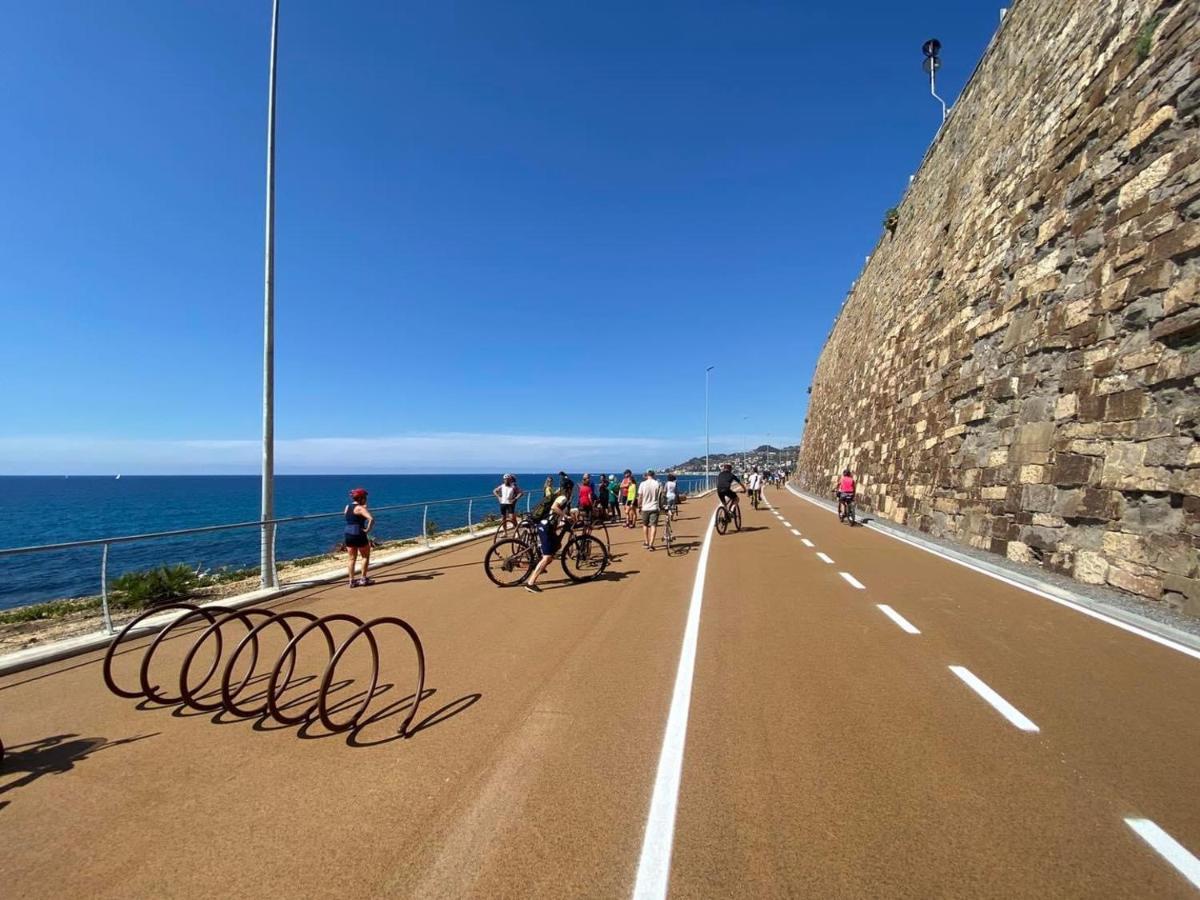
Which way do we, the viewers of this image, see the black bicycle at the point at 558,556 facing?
facing to the right of the viewer

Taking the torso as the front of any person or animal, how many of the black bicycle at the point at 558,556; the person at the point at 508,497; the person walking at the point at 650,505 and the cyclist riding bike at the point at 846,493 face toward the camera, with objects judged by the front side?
1

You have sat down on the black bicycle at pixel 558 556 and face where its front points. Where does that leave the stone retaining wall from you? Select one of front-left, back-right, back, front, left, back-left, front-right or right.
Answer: front

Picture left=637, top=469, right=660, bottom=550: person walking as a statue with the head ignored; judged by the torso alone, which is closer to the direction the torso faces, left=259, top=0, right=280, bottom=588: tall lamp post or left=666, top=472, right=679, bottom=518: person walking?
the person walking

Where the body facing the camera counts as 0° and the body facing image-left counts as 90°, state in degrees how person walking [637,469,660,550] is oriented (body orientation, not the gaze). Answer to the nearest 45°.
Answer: approximately 180°

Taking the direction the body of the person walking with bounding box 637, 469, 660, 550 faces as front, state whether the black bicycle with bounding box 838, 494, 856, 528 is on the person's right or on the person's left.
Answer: on the person's right

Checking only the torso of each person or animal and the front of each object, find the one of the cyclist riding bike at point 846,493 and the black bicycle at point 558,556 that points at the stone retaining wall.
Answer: the black bicycle

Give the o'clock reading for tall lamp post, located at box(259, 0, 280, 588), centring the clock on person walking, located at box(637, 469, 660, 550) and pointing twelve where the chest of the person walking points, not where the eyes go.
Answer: The tall lamp post is roughly at 8 o'clock from the person walking.

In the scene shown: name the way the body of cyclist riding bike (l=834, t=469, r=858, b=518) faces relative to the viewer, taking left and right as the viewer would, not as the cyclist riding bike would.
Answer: facing away from the viewer

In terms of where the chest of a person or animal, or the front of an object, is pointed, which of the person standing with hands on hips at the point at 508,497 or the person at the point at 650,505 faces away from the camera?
the person at the point at 650,505
